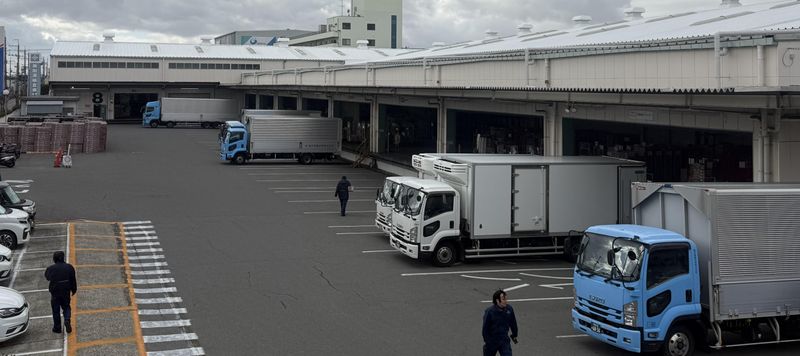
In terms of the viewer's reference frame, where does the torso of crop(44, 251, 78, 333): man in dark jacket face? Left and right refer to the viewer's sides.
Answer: facing away from the viewer

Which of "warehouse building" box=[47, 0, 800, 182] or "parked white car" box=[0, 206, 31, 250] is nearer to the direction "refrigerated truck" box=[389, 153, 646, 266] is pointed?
the parked white car

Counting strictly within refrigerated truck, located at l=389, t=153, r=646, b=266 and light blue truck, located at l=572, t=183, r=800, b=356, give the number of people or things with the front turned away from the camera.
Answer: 0

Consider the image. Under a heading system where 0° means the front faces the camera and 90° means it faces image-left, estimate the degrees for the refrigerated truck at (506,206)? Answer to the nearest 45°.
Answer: approximately 45°

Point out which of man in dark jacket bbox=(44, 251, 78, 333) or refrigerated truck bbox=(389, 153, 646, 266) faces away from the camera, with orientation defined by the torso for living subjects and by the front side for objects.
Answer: the man in dark jacket

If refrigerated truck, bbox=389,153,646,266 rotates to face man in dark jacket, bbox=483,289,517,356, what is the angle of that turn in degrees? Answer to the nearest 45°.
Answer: approximately 45° to its left
